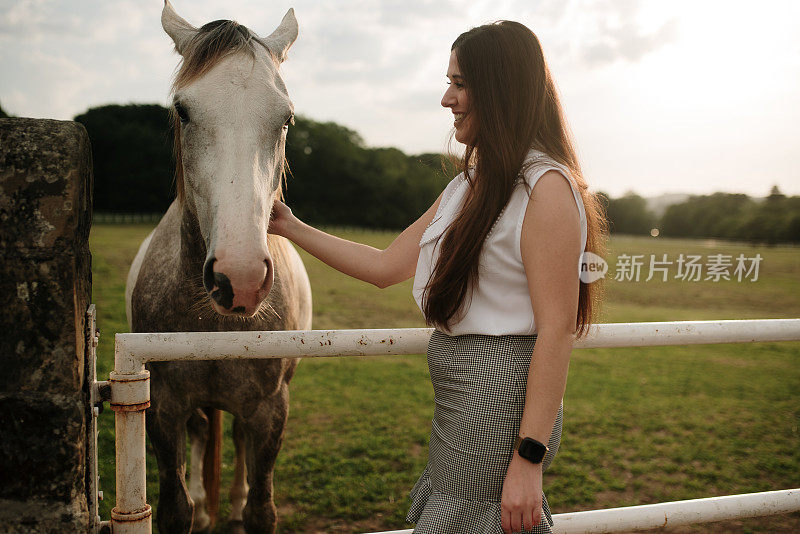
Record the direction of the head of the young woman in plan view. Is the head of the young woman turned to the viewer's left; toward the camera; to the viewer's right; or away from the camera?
to the viewer's left

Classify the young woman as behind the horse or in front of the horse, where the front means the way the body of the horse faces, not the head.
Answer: in front

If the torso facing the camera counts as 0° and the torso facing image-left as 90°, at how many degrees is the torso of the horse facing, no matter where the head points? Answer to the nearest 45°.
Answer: approximately 0°
